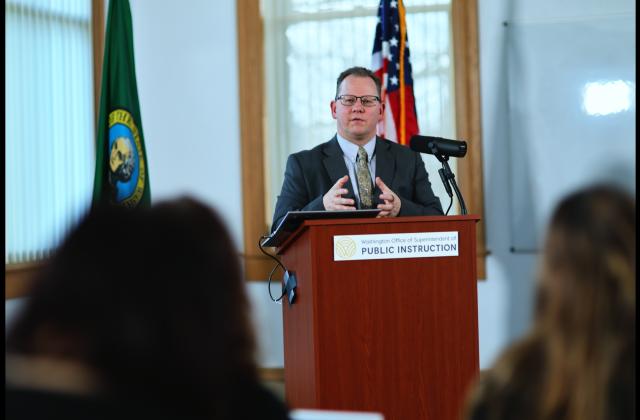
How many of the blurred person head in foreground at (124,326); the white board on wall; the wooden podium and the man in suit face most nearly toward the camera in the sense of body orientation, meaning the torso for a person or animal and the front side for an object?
3

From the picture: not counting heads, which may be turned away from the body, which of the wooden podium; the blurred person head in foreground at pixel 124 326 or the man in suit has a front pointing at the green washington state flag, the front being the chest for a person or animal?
the blurred person head in foreground

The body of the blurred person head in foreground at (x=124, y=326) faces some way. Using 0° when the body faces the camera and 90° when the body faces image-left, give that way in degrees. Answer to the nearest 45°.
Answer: approximately 180°

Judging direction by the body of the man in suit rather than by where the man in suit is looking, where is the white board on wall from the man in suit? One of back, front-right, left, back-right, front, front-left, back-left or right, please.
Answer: back-left

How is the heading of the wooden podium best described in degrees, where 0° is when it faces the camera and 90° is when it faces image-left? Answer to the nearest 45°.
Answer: approximately 0°

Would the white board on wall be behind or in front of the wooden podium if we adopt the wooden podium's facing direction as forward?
behind

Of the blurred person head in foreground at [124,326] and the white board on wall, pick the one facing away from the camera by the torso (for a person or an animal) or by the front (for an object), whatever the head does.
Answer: the blurred person head in foreground
